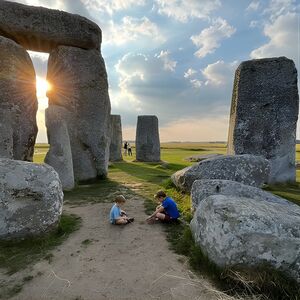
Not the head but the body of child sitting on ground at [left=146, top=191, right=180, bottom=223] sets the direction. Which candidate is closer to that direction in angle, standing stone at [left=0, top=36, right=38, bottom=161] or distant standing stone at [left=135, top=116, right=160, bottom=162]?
the standing stone

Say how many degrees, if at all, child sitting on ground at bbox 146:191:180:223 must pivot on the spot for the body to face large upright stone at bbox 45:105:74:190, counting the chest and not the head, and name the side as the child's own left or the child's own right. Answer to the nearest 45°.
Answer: approximately 45° to the child's own right

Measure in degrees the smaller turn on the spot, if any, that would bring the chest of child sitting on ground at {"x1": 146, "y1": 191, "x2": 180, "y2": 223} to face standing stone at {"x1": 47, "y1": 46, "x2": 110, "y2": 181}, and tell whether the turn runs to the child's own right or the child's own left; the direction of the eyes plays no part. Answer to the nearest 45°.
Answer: approximately 45° to the child's own right

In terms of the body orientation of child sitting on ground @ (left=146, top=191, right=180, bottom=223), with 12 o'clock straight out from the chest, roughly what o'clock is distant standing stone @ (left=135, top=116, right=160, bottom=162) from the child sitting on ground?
The distant standing stone is roughly at 3 o'clock from the child sitting on ground.

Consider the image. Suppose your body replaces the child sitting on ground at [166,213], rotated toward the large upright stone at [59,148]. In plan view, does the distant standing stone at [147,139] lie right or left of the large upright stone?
right

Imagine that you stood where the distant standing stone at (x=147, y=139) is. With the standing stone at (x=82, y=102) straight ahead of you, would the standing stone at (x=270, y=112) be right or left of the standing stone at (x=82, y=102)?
left

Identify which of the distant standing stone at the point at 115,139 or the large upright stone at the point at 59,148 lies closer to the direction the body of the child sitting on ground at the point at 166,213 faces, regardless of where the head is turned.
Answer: the large upright stone

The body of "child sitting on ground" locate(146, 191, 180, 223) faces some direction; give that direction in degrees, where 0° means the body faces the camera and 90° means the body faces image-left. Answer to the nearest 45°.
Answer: approximately 90°

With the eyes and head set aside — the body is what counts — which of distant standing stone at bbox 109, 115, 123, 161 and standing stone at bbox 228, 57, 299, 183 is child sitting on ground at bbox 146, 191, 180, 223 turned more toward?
the distant standing stone

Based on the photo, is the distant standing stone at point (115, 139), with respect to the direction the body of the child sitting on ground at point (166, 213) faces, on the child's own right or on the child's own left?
on the child's own right

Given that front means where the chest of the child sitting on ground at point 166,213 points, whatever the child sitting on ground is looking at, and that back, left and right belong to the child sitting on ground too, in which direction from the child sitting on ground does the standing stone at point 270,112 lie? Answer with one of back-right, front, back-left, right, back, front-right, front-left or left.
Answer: back-right
